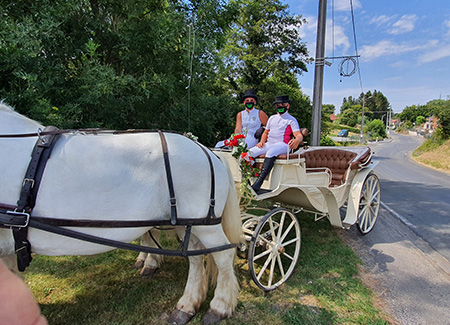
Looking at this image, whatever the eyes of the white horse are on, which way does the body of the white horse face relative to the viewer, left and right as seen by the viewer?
facing to the left of the viewer

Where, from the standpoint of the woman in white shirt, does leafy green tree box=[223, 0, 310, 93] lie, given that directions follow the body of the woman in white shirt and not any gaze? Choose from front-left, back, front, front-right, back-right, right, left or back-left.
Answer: back

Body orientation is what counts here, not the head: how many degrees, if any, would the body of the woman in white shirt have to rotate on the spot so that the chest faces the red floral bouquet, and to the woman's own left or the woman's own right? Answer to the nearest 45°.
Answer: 0° — they already face it

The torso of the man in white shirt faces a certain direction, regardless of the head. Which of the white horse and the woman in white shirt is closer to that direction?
the white horse

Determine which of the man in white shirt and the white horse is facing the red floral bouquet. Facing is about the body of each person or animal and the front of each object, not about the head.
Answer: the man in white shirt

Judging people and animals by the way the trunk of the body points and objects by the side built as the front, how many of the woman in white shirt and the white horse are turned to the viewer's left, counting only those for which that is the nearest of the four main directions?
1

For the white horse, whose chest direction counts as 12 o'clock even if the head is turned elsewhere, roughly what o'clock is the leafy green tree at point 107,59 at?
The leafy green tree is roughly at 3 o'clock from the white horse.

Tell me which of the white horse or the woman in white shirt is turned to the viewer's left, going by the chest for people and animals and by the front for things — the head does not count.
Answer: the white horse

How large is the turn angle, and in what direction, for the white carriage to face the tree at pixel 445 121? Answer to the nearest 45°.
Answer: approximately 180°

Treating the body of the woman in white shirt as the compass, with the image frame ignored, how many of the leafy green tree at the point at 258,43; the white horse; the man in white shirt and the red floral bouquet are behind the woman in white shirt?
1

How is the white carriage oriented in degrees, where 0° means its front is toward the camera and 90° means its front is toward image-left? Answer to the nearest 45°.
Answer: approximately 45°

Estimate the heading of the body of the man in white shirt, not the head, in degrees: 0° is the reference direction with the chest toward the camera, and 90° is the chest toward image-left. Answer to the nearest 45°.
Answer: approximately 45°
